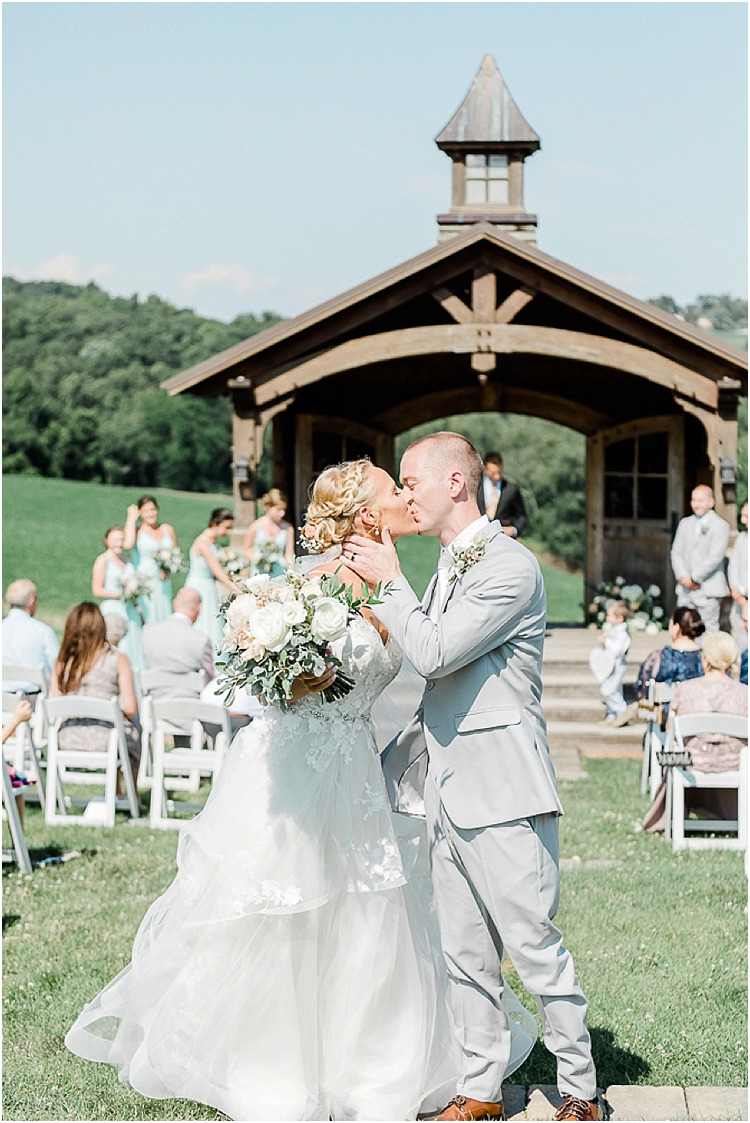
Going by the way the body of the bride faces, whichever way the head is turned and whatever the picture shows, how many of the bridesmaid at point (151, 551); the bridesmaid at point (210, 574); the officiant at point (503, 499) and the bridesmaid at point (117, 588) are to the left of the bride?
4

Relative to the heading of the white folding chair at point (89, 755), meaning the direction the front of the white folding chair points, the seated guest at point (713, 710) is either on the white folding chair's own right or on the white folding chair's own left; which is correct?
on the white folding chair's own right

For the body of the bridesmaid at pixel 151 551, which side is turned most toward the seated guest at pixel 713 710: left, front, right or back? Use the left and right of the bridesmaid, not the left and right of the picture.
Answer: front

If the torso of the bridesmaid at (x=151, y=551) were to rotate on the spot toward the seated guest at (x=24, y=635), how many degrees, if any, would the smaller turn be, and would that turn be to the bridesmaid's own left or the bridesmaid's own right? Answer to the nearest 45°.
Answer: approximately 45° to the bridesmaid's own right

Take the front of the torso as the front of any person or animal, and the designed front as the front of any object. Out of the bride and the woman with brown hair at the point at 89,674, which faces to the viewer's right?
the bride

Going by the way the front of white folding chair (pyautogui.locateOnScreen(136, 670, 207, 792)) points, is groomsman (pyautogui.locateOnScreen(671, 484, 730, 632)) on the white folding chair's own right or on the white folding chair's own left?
on the white folding chair's own right

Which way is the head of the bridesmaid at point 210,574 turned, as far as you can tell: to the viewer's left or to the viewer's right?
to the viewer's right

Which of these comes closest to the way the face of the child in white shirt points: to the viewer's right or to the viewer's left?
to the viewer's left

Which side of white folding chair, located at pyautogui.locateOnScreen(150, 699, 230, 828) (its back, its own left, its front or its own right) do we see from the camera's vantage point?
back

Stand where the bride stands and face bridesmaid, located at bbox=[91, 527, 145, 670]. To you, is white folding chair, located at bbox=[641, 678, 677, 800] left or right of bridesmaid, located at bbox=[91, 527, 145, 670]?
right

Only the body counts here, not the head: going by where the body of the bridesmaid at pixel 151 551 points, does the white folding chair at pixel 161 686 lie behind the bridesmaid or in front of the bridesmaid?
in front

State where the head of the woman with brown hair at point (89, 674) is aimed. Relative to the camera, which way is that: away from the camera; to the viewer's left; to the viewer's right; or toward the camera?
away from the camera

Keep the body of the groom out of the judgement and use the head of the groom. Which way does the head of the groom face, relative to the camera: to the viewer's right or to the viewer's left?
to the viewer's left

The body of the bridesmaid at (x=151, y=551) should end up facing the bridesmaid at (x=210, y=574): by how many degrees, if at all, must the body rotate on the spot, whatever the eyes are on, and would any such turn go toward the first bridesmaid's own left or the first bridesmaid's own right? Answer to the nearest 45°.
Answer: approximately 45° to the first bridesmaid's own left

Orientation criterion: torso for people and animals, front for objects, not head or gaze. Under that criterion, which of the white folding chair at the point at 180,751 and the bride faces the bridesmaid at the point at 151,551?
the white folding chair

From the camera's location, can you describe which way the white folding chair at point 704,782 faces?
facing away from the viewer

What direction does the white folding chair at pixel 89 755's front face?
away from the camera

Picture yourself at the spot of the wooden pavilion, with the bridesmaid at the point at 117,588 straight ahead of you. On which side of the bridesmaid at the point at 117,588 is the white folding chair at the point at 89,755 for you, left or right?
left

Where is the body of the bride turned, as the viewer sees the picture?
to the viewer's right

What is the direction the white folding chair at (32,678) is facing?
away from the camera
